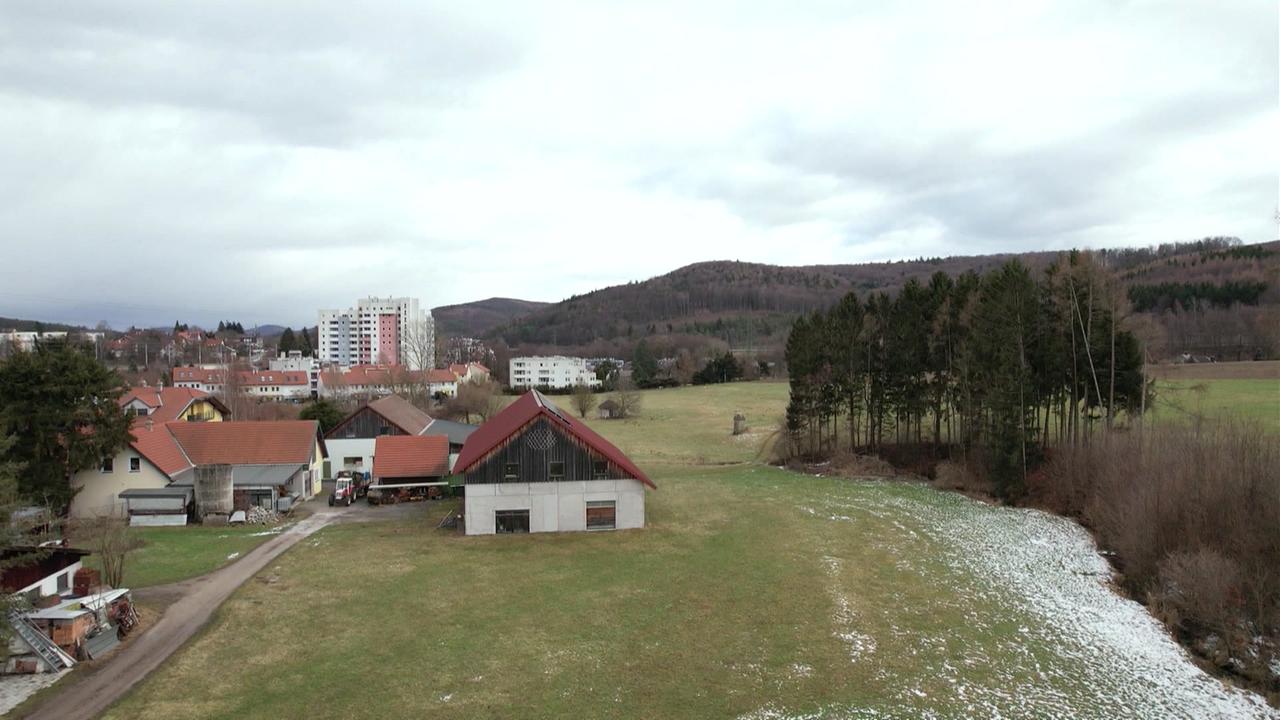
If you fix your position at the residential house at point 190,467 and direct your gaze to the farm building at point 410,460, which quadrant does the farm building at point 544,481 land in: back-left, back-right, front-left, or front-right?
front-right

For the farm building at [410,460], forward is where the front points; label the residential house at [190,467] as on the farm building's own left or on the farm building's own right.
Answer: on the farm building's own right

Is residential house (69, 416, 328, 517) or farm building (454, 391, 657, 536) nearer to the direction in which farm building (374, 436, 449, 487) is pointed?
the farm building

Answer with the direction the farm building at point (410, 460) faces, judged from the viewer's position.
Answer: facing the viewer

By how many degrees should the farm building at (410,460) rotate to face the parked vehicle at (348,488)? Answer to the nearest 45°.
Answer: approximately 90° to its right

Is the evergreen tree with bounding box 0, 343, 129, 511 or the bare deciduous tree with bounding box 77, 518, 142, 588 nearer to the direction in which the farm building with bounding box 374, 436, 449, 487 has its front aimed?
the bare deciduous tree
